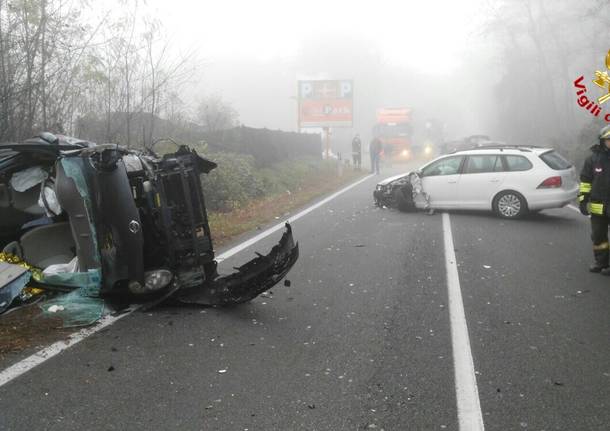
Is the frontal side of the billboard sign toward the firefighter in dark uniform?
yes

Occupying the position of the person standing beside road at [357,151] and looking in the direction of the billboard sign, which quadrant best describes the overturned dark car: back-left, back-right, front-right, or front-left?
back-left

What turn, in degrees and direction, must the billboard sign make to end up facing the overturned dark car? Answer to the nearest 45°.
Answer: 0° — it already faces it

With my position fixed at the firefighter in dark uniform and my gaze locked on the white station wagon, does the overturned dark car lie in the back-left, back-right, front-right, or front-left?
back-left

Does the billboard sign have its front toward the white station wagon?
yes

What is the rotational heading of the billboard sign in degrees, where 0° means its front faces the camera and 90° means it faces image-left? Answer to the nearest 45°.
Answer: approximately 0°

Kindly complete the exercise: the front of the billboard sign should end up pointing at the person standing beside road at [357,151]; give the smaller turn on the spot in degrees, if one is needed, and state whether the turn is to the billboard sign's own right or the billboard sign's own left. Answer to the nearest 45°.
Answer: approximately 45° to the billboard sign's own left
